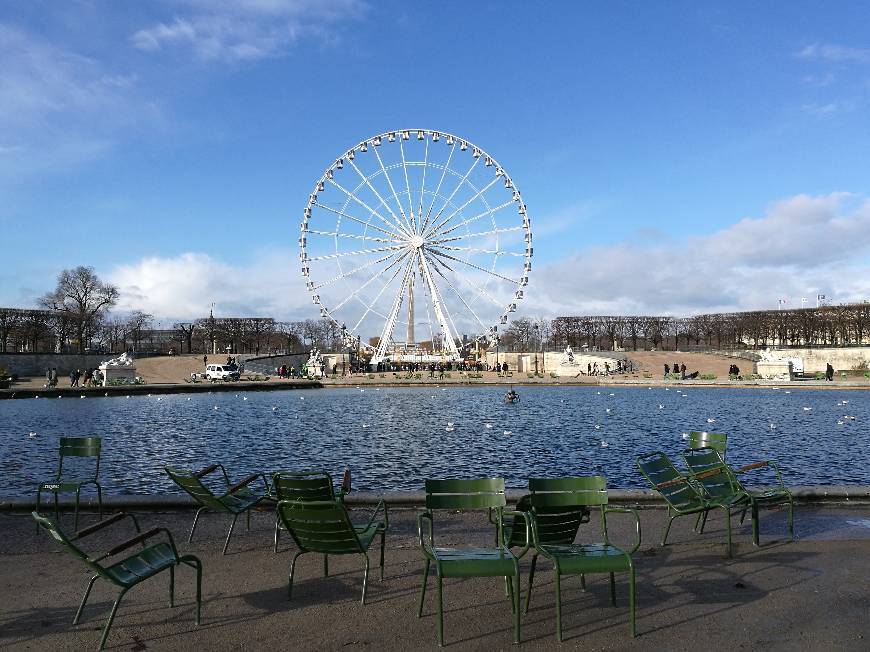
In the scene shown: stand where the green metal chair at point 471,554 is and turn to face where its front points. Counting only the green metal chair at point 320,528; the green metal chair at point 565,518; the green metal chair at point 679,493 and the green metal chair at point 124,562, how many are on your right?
2

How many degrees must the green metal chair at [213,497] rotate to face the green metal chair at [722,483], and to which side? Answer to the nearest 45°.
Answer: approximately 45° to its right

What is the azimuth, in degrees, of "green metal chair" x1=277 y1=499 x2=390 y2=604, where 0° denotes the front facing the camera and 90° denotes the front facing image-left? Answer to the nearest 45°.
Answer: approximately 225°

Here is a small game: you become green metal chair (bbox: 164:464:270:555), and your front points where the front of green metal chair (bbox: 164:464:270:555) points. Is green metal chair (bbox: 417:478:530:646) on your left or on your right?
on your right

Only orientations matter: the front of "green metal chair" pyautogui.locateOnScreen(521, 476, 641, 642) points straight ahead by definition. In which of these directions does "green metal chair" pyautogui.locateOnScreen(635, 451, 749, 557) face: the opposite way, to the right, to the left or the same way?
to the left

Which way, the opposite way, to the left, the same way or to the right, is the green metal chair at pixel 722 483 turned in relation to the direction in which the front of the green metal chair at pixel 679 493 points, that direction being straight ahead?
the same way

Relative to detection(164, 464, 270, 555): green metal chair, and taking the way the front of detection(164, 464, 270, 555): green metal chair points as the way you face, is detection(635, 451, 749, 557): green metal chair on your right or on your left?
on your right
